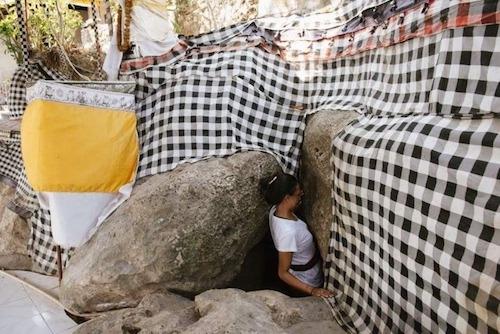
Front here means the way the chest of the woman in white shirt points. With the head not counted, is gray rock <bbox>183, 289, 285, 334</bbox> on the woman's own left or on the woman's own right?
on the woman's own right

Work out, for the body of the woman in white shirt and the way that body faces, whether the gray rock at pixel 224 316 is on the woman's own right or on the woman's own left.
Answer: on the woman's own right

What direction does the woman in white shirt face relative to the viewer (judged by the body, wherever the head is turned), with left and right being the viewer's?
facing to the right of the viewer

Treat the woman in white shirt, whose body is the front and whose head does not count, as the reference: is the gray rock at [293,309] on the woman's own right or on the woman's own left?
on the woman's own right

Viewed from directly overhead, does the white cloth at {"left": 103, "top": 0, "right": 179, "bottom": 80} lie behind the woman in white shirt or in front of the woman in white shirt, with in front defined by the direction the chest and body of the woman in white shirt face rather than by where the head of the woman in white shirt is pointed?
behind
